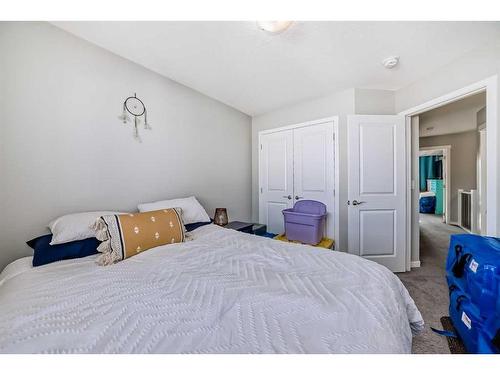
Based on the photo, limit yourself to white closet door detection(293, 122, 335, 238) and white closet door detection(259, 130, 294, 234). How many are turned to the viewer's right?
0

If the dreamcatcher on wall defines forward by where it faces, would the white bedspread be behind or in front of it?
in front

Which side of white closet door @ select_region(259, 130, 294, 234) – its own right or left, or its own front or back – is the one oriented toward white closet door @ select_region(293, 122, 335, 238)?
left

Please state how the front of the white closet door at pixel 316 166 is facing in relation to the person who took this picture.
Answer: facing the viewer and to the left of the viewer

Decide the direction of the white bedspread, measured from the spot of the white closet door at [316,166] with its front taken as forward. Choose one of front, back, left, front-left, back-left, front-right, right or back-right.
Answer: front-left

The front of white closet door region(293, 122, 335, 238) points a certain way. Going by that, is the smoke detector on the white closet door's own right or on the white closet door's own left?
on the white closet door's own left

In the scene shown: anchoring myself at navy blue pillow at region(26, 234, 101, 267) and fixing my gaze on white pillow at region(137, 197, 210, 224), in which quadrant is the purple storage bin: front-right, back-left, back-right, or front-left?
front-right

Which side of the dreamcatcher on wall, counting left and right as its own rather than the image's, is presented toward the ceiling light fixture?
front

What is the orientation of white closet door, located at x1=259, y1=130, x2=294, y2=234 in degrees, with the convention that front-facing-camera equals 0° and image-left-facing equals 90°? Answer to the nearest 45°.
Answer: approximately 45°

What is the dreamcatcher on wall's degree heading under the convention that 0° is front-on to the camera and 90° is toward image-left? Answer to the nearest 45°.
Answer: approximately 315°

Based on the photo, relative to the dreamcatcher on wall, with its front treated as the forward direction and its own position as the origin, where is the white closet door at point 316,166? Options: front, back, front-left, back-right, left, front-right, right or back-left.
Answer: front-left

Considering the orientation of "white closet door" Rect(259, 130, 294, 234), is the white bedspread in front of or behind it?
in front

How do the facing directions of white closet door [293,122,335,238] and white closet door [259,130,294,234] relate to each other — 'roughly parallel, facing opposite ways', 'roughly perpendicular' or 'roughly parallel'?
roughly parallel
